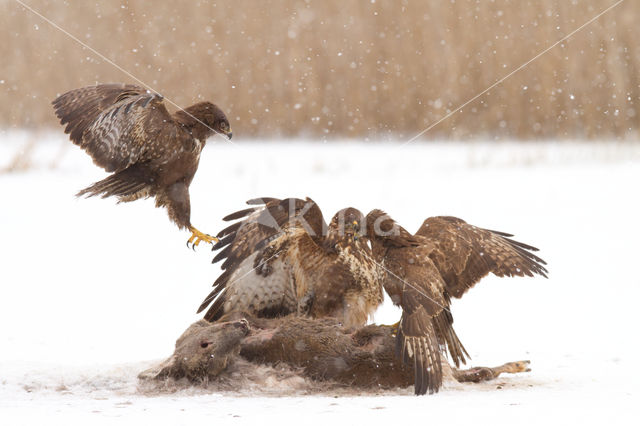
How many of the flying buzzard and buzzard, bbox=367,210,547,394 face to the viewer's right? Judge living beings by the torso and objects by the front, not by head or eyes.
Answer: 1

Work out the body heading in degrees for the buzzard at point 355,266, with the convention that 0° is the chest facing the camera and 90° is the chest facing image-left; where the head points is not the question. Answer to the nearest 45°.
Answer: approximately 315°

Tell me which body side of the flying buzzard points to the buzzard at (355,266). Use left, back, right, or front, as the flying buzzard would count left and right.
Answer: front

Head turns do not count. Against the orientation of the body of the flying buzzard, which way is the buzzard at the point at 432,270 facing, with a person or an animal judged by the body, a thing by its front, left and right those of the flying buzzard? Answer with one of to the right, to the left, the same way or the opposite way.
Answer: to the left

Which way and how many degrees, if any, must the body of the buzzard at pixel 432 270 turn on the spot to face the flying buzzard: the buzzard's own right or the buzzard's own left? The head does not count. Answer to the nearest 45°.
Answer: approximately 45° to the buzzard's own left

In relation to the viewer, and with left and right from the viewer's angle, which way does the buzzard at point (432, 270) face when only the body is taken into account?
facing away from the viewer and to the left of the viewer

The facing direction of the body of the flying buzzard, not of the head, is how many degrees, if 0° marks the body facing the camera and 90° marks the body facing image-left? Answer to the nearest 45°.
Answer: approximately 270°
